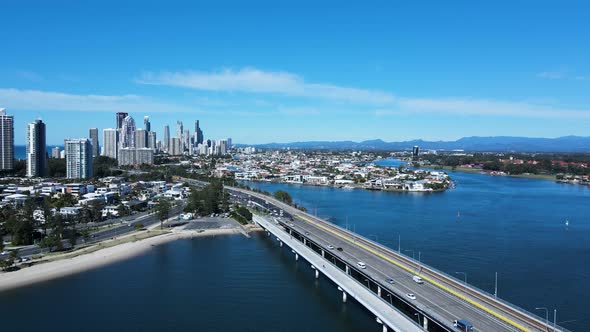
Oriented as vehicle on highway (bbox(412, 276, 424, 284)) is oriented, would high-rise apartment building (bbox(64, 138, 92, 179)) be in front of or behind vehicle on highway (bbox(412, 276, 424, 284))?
behind

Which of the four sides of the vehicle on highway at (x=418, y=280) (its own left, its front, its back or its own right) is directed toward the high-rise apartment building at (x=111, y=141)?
back

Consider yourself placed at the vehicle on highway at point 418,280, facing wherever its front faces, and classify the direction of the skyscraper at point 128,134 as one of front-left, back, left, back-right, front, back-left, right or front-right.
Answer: back

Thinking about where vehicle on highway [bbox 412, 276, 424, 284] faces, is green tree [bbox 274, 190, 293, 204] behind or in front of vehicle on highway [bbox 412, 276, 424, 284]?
behind

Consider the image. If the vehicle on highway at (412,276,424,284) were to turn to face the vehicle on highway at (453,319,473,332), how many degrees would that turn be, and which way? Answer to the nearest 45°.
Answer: approximately 45° to its right

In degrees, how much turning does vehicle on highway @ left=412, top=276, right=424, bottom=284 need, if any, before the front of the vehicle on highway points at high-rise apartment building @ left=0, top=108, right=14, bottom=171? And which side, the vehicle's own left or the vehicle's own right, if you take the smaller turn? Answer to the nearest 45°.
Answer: approximately 180°

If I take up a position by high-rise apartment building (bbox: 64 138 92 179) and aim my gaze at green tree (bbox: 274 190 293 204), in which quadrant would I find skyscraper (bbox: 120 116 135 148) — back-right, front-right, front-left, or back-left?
back-left

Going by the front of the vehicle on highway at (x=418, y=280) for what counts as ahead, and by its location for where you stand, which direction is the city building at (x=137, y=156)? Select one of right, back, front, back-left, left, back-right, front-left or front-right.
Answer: back
